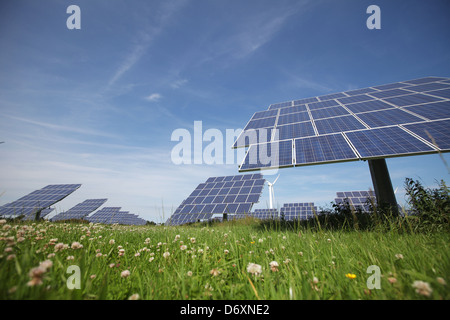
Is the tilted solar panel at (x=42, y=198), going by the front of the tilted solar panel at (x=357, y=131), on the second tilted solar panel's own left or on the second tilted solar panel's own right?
on the second tilted solar panel's own right

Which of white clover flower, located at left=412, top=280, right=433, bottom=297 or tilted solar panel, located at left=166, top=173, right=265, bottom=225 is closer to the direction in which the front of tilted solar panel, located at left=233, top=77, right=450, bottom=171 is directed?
the white clover flower

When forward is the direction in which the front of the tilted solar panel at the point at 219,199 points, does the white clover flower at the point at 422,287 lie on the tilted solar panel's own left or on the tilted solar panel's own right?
on the tilted solar panel's own left

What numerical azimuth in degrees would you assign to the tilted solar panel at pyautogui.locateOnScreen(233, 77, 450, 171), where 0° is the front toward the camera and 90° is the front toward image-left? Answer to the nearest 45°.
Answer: approximately 0°

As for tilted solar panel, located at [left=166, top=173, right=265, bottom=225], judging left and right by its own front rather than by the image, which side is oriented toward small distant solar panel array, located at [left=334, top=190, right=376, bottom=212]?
back

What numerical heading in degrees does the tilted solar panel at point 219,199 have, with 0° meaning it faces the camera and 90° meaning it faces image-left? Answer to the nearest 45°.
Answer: approximately 45°

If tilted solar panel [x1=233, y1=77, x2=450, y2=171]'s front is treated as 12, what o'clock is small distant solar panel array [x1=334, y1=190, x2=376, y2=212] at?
The small distant solar panel array is roughly at 6 o'clock from the tilted solar panel.

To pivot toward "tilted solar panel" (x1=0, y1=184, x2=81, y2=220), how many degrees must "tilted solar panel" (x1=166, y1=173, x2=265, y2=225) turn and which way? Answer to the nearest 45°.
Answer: approximately 45° to its right

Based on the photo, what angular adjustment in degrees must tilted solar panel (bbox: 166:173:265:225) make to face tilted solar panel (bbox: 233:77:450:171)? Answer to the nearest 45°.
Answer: approximately 90° to its left
